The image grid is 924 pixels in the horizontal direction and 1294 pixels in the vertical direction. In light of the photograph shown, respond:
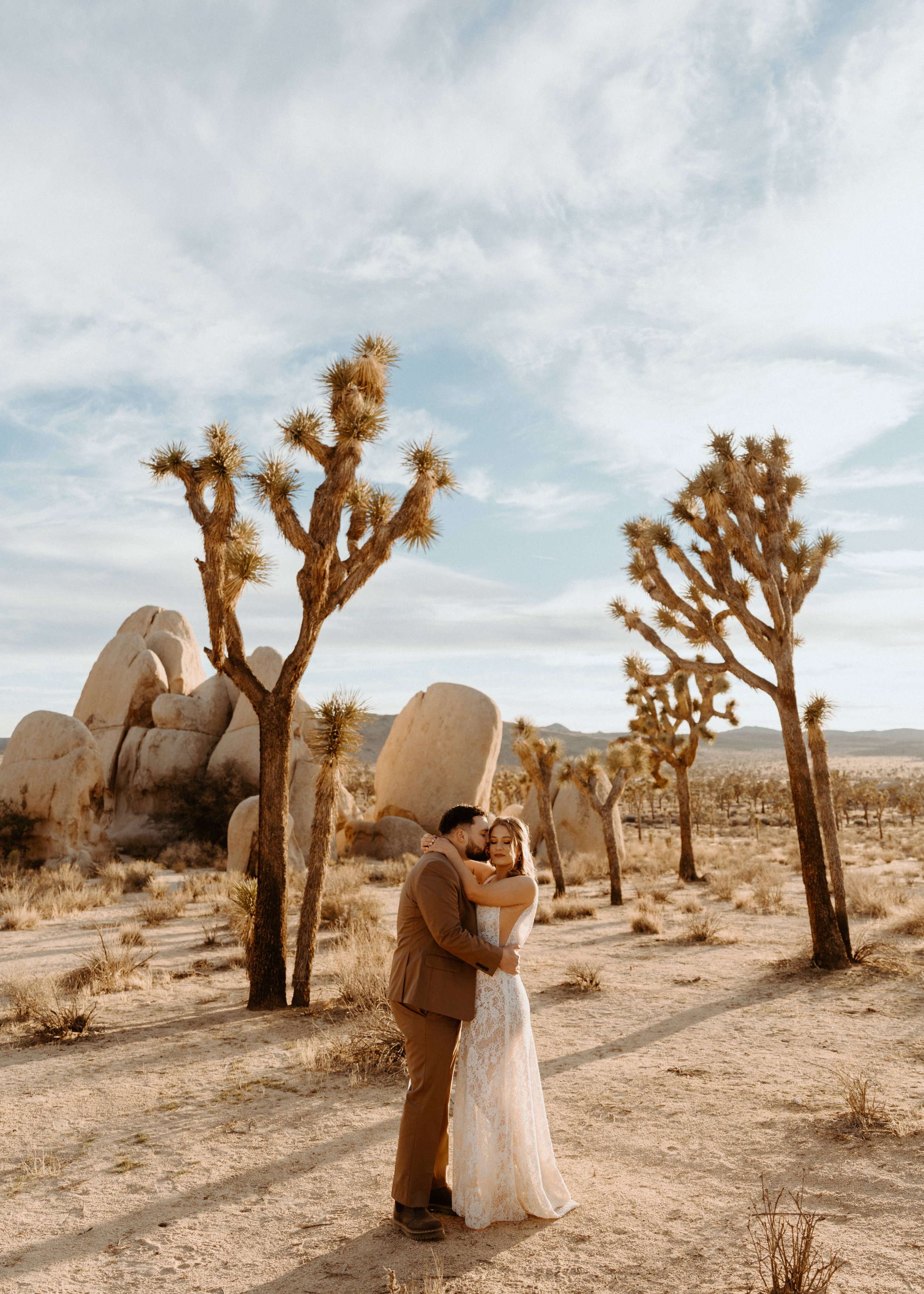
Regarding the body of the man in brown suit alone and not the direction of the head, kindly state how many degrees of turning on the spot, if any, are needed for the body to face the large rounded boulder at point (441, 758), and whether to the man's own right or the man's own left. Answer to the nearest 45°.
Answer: approximately 90° to the man's own left

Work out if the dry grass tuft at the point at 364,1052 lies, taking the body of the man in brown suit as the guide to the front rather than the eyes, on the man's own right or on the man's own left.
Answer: on the man's own left

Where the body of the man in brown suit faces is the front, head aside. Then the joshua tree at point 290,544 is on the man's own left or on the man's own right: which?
on the man's own left

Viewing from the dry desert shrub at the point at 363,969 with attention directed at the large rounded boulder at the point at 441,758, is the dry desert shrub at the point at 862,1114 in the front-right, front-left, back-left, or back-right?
back-right

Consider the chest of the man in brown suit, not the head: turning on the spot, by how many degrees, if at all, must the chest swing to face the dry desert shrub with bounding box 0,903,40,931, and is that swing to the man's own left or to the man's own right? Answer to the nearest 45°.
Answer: approximately 135° to the man's own left

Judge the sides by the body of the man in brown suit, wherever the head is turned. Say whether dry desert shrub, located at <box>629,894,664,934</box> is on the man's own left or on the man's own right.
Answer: on the man's own left

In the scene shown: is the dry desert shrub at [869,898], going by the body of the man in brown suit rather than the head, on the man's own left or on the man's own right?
on the man's own left

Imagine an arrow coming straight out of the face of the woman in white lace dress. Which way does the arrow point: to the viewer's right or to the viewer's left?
to the viewer's left

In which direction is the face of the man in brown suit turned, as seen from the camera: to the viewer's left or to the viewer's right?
to the viewer's right

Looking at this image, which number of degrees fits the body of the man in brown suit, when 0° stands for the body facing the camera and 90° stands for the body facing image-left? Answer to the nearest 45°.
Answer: approximately 270°

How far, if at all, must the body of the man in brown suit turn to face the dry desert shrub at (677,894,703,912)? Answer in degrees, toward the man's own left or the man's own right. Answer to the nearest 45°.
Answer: approximately 90° to the man's own left
